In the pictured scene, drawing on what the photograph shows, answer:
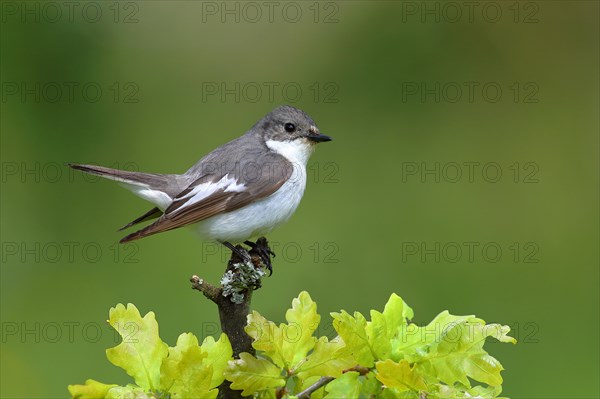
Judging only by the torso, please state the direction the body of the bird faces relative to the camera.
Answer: to the viewer's right
